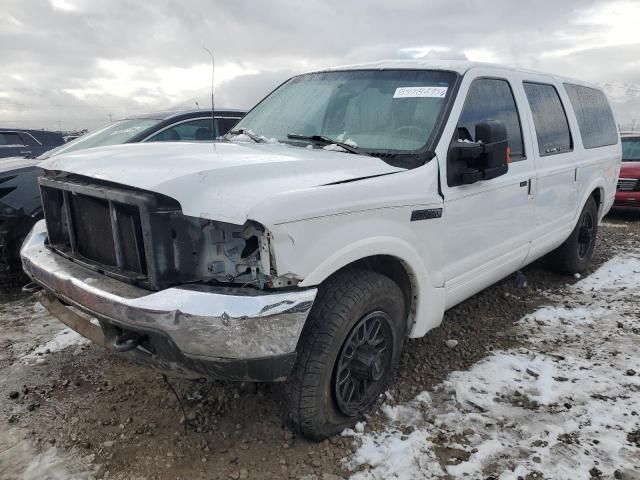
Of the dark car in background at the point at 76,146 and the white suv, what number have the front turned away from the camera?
0

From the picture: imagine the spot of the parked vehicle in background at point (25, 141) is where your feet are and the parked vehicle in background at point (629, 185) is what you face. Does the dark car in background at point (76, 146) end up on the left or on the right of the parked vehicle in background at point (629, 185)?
right

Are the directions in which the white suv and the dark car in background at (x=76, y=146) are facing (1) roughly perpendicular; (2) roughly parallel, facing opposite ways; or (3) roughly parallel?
roughly parallel

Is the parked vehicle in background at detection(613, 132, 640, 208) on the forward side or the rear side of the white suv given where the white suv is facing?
on the rear side

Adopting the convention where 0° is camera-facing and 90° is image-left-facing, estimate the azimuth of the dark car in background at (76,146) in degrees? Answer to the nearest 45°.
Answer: approximately 45°

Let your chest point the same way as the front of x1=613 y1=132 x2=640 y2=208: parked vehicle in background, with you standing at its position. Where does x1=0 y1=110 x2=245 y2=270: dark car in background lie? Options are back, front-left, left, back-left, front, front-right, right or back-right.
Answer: front-right

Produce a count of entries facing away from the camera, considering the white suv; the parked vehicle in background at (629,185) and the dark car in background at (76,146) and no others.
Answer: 0

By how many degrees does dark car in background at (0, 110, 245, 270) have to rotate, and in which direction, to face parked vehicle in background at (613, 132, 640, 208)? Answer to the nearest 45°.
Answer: approximately 135° to its left

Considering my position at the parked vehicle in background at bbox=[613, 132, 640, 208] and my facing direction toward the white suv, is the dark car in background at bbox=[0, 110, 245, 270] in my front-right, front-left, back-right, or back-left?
front-right

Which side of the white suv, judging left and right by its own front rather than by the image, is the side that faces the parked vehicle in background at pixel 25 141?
right

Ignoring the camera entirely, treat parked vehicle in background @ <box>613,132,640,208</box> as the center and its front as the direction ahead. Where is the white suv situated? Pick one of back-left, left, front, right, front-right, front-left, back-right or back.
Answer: front

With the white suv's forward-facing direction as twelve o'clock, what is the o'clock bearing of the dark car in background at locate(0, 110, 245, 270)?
The dark car in background is roughly at 3 o'clock from the white suv.

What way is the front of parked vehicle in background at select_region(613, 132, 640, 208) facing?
toward the camera
